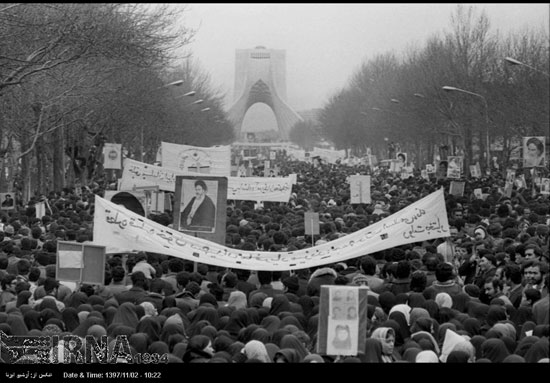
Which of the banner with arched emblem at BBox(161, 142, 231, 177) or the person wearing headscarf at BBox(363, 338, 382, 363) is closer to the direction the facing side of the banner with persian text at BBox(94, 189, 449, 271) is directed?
the person wearing headscarf

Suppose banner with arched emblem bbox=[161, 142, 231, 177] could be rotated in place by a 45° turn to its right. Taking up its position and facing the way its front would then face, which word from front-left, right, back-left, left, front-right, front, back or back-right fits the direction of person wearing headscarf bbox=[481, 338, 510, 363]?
front-left

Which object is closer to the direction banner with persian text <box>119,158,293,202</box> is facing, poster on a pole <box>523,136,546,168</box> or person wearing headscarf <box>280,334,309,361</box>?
the person wearing headscarf

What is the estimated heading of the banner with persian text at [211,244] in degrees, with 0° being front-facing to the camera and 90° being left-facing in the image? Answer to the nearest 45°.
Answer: approximately 0°

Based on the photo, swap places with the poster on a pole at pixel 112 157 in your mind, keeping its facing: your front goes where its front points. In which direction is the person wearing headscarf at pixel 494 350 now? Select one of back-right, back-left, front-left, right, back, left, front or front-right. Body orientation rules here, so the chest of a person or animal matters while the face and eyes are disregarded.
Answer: front

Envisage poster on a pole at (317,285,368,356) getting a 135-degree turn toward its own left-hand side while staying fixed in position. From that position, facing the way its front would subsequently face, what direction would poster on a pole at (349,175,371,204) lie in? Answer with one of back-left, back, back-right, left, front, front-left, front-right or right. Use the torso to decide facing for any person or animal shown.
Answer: front-left

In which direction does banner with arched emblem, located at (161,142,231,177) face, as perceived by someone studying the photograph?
facing the viewer

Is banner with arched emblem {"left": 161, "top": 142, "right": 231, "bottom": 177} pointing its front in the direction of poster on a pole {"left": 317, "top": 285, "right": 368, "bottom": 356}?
yes

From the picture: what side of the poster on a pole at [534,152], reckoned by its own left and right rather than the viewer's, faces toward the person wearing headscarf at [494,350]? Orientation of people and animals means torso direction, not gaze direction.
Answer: front

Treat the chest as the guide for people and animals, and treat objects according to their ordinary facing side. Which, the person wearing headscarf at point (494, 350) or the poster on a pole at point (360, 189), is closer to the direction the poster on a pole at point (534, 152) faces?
the person wearing headscarf

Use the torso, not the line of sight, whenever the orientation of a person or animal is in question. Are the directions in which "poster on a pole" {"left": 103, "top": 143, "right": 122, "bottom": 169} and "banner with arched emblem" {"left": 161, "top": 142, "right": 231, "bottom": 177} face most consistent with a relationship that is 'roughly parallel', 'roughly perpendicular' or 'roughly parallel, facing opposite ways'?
roughly parallel
